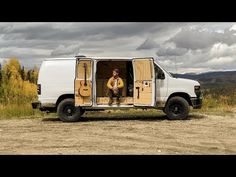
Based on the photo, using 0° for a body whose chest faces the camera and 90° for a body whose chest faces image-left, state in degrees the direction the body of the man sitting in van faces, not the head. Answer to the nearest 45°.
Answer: approximately 0°

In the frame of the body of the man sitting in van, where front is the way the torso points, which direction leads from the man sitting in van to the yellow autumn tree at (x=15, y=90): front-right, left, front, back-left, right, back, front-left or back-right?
back-right

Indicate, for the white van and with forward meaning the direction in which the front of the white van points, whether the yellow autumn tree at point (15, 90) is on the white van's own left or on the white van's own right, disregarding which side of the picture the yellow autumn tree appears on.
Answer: on the white van's own left

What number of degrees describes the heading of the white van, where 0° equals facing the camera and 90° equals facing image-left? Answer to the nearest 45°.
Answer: approximately 270°
